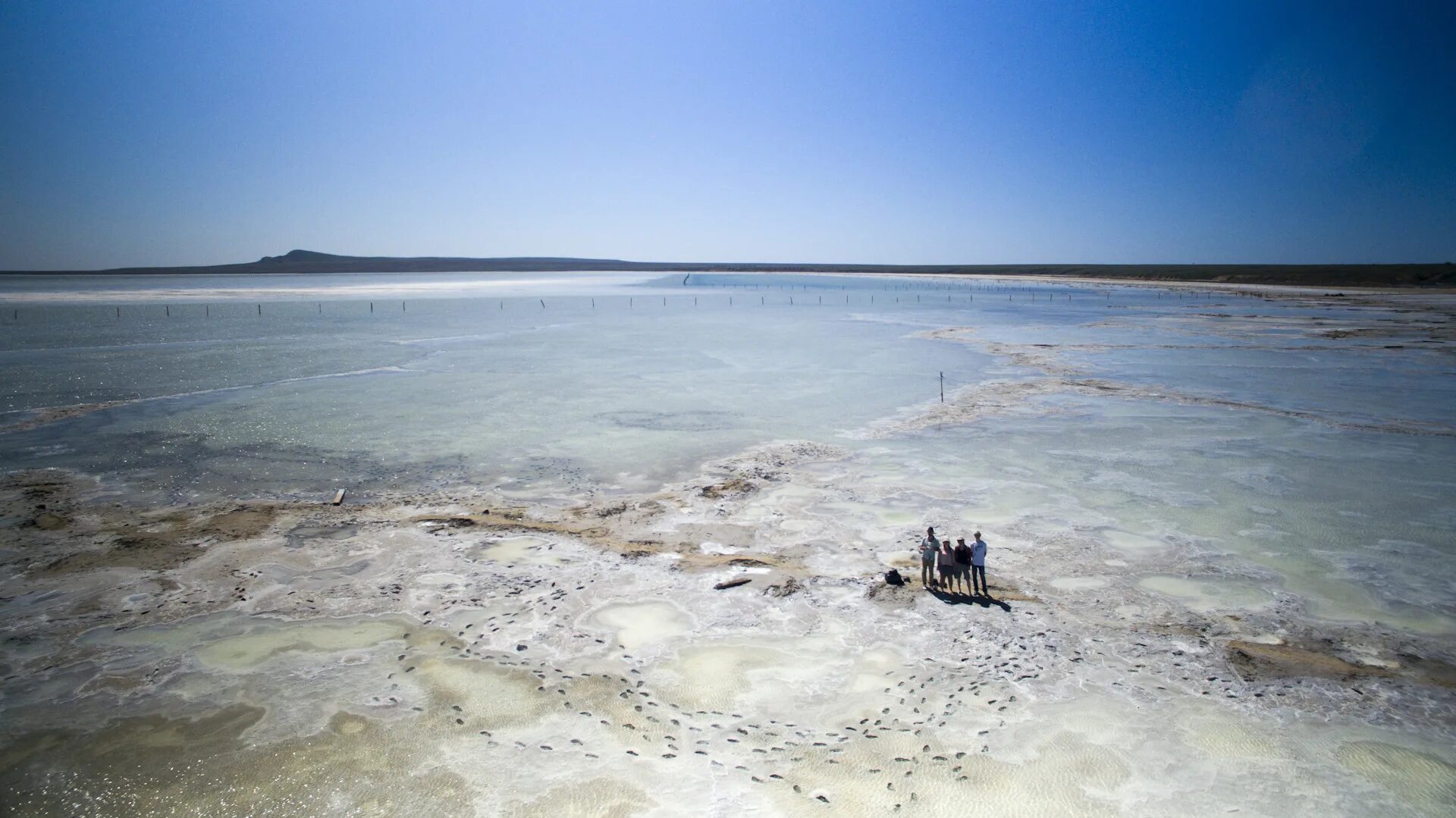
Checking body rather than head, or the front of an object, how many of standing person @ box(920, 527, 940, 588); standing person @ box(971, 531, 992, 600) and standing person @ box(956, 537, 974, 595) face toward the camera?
3

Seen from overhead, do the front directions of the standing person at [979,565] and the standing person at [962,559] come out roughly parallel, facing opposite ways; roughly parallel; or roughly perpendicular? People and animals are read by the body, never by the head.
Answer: roughly parallel

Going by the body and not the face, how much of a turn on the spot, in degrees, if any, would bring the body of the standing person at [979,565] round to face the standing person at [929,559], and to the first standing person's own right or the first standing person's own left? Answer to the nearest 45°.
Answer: approximately 90° to the first standing person's own right

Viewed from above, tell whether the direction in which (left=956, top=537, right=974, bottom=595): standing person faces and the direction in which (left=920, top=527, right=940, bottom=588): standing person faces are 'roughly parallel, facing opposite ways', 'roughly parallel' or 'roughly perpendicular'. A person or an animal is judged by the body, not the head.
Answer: roughly parallel

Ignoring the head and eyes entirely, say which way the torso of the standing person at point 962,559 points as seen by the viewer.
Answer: toward the camera

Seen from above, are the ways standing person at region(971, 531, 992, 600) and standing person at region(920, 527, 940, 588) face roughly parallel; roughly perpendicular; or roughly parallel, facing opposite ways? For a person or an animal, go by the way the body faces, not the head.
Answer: roughly parallel

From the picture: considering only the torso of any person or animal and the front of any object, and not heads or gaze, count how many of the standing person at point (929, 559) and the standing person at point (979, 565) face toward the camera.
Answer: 2

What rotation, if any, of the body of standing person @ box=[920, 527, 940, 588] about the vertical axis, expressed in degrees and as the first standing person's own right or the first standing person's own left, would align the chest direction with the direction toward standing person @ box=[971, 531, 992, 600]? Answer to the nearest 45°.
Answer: approximately 90° to the first standing person's own left

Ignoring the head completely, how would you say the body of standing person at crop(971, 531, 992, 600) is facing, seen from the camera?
toward the camera
